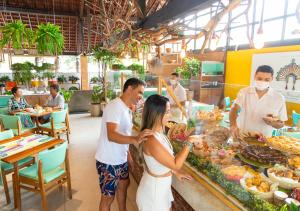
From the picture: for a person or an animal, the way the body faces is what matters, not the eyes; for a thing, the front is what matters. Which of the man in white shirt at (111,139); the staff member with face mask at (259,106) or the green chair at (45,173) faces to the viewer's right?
the man in white shirt

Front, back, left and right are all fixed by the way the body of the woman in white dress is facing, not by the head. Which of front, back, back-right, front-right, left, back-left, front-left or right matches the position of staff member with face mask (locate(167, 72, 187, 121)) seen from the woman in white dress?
left

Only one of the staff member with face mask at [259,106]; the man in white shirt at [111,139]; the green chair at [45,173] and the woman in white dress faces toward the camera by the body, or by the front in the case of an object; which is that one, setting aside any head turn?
the staff member with face mask

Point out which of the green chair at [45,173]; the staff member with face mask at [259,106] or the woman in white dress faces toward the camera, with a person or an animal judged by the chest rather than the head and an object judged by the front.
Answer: the staff member with face mask

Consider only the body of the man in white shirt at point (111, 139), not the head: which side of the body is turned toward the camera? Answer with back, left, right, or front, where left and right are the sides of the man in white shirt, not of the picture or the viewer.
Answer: right

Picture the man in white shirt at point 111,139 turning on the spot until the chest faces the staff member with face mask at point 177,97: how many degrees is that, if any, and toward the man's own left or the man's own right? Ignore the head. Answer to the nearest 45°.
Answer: approximately 45° to the man's own left

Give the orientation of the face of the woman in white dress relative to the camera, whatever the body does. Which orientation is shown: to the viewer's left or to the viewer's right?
to the viewer's right

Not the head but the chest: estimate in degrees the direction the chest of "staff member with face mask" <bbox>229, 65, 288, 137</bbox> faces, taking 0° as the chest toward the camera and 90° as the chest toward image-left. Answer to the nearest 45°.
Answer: approximately 0°

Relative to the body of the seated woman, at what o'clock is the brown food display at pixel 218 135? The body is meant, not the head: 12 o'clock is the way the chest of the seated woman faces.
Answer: The brown food display is roughly at 1 o'clock from the seated woman.

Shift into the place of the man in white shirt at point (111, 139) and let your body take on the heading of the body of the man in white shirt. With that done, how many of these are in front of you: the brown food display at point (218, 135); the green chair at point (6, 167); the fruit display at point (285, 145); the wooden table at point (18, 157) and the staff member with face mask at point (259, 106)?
3

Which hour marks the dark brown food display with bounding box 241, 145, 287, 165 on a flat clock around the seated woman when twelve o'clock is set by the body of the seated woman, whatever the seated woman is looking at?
The dark brown food display is roughly at 1 o'clock from the seated woman.

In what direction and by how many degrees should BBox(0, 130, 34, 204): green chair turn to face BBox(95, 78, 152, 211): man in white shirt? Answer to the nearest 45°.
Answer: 0° — it already faces them

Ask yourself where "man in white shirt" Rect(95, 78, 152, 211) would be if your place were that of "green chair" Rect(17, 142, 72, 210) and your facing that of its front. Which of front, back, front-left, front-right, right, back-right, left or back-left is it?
back

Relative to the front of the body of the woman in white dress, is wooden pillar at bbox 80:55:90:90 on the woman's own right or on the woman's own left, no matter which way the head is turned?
on the woman's own left
